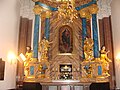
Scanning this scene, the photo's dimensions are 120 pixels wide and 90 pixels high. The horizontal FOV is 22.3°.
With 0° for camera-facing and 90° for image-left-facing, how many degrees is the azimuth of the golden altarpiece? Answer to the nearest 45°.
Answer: approximately 0°

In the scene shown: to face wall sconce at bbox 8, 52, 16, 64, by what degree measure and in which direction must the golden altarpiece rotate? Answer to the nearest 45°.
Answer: approximately 45° to its right

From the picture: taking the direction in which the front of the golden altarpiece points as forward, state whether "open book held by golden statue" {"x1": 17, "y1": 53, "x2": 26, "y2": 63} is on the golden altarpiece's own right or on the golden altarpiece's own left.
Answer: on the golden altarpiece's own right
